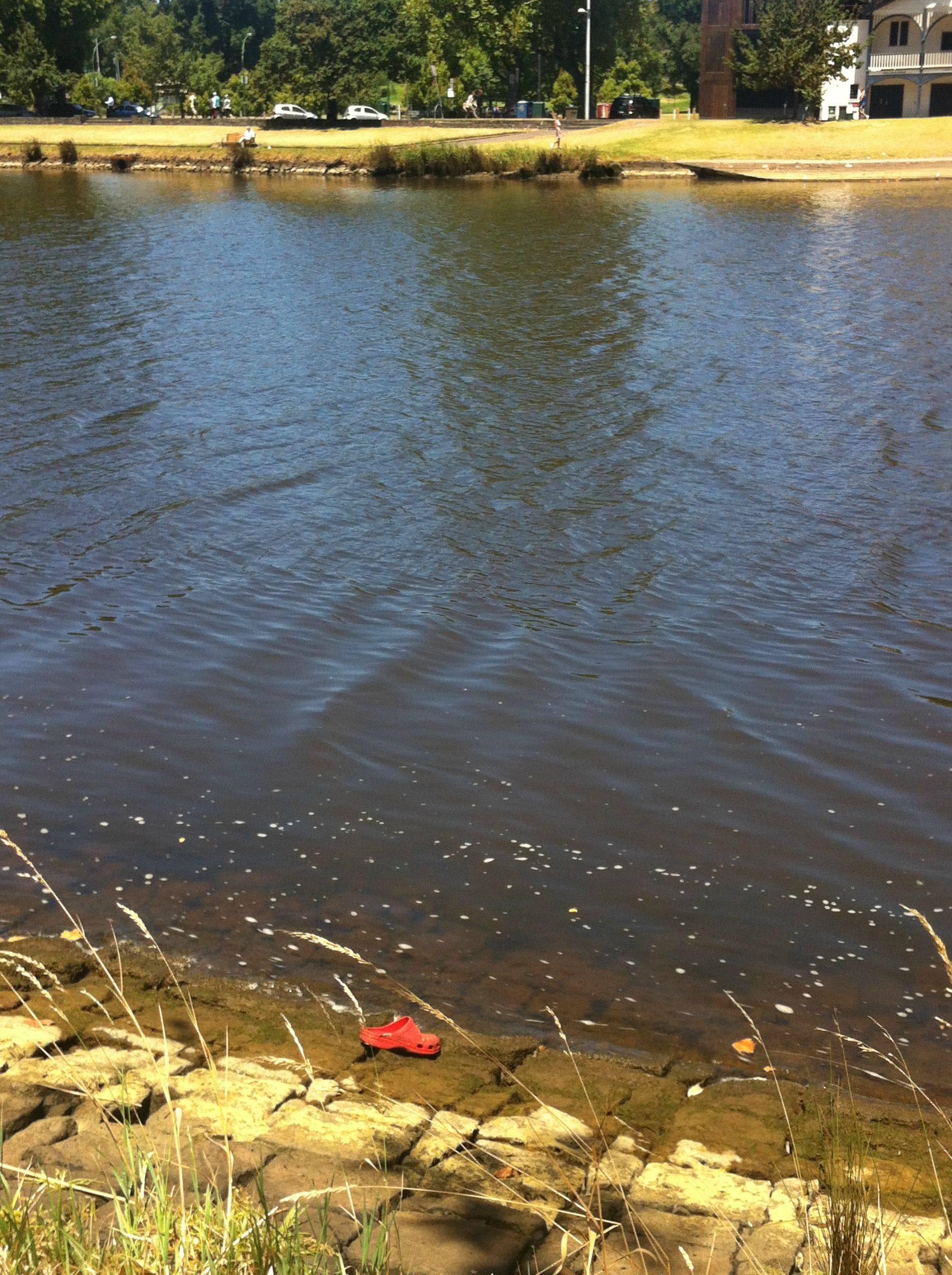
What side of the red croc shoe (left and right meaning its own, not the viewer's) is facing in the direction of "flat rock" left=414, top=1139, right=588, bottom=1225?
right

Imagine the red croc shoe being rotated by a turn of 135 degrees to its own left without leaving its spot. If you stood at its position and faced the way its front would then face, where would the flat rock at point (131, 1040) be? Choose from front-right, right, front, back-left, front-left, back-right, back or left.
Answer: front-left

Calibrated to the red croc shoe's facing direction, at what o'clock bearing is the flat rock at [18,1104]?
The flat rock is roughly at 5 o'clock from the red croc shoe.

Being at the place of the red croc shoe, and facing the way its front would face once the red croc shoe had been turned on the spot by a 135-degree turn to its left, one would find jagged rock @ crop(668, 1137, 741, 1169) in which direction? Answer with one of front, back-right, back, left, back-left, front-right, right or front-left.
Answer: back

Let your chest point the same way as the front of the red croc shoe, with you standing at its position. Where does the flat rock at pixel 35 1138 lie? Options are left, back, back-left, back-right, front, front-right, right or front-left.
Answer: back-right

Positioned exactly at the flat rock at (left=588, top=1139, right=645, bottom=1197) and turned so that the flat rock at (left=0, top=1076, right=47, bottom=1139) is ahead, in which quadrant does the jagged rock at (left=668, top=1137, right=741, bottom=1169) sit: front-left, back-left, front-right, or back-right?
back-right

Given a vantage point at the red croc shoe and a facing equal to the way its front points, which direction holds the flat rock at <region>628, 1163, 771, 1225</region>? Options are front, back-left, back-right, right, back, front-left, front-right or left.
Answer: front-right

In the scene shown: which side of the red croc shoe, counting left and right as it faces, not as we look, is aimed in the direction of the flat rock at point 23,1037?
back

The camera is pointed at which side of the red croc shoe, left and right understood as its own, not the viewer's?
right

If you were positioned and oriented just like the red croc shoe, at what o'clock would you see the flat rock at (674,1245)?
The flat rock is roughly at 2 o'clock from the red croc shoe.

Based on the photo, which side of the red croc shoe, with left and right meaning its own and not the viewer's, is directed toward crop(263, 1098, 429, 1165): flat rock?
right

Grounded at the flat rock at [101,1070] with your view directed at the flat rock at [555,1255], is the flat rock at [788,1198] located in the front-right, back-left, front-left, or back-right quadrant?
front-left

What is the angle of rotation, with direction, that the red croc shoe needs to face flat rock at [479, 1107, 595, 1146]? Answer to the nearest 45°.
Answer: approximately 45° to its right
